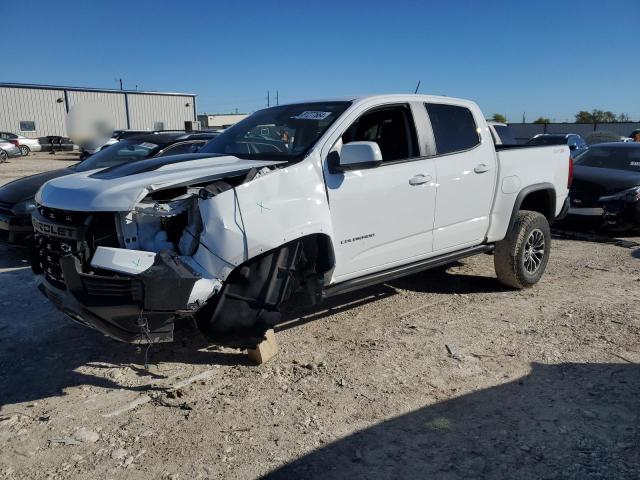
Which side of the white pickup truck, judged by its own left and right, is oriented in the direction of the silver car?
right

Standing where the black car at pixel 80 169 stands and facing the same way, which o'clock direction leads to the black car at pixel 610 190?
the black car at pixel 610 190 is roughly at 8 o'clock from the black car at pixel 80 169.

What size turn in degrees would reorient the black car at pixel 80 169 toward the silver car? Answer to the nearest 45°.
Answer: approximately 135° to its right

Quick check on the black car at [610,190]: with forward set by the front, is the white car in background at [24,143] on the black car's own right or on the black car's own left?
on the black car's own right

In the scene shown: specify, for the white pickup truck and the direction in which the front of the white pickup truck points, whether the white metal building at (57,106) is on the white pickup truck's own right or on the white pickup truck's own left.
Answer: on the white pickup truck's own right

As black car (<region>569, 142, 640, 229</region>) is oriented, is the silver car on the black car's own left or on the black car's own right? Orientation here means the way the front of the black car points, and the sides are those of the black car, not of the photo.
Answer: on the black car's own right

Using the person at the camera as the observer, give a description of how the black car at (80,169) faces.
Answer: facing the viewer and to the left of the viewer
